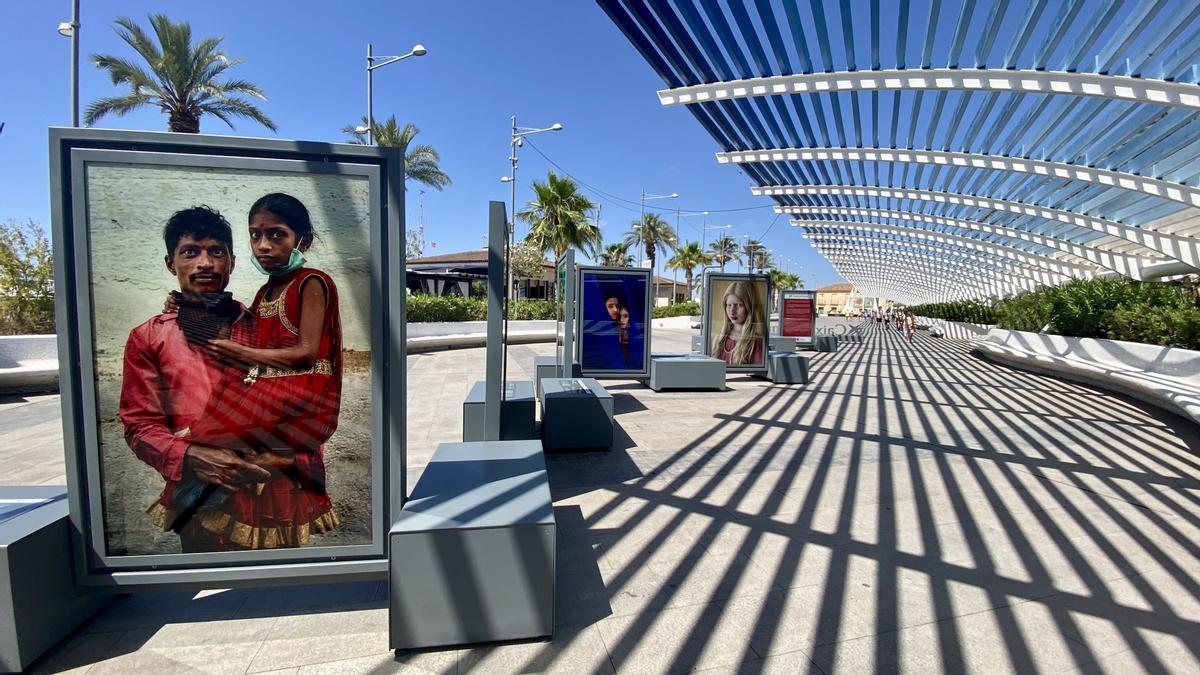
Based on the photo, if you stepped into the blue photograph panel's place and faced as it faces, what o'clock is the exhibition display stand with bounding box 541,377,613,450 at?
The exhibition display stand is roughly at 12 o'clock from the blue photograph panel.

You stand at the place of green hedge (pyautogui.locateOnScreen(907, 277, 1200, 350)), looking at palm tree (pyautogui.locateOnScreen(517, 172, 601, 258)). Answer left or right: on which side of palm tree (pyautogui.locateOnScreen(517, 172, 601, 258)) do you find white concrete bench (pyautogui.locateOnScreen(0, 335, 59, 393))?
left

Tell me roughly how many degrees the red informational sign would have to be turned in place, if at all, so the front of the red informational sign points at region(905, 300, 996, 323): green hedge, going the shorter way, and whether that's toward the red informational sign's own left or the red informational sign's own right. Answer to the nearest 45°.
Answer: approximately 135° to the red informational sign's own left

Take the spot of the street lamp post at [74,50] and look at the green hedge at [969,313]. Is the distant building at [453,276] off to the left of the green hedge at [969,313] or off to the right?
left

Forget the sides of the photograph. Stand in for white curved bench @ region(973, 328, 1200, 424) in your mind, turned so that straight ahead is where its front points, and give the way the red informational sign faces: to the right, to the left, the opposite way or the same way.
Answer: to the left

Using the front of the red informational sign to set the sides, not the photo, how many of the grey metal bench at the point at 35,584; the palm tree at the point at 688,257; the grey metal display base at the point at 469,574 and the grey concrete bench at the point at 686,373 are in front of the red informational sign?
3

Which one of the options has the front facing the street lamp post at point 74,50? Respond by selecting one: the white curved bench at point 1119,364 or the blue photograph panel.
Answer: the white curved bench

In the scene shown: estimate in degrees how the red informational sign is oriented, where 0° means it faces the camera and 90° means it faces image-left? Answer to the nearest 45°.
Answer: approximately 0°

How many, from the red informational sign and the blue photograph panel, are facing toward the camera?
2

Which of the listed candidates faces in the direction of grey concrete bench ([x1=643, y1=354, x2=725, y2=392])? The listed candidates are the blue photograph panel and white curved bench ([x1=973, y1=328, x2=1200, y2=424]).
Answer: the white curved bench

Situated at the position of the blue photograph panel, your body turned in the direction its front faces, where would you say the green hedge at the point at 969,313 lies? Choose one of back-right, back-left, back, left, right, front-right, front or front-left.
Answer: back-left
